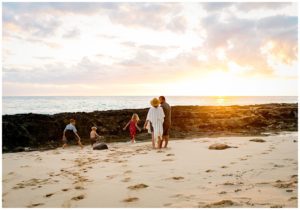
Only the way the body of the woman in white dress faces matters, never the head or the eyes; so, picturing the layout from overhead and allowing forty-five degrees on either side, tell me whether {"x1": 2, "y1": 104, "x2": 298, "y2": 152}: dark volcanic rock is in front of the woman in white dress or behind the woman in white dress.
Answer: in front
